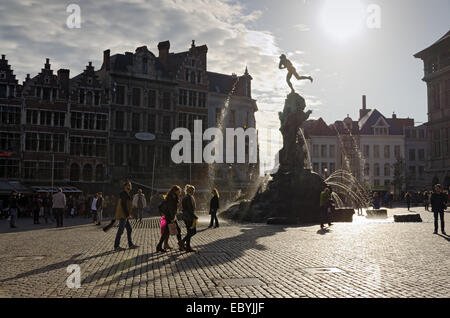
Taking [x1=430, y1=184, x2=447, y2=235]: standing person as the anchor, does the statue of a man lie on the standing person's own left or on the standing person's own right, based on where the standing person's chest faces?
on the standing person's own right

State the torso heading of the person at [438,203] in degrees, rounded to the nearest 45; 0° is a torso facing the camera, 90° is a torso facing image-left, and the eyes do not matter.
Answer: approximately 0°

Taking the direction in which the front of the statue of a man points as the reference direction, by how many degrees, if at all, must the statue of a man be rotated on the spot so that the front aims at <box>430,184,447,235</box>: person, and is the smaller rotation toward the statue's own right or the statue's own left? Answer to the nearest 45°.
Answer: approximately 135° to the statue's own left

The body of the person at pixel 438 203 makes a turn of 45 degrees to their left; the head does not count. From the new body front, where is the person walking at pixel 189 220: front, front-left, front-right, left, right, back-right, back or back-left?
right

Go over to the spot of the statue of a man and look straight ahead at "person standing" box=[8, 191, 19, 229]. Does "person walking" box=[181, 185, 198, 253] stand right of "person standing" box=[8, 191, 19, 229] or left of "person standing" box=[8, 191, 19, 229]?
left

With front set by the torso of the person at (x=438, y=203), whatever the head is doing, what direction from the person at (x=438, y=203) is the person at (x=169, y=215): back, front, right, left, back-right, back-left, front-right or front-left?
front-right

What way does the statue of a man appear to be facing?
to the viewer's left

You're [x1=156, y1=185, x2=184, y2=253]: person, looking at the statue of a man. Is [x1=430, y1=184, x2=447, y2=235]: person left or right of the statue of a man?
right

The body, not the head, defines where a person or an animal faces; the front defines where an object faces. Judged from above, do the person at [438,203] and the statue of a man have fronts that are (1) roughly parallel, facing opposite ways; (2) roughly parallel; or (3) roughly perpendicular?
roughly perpendicular
